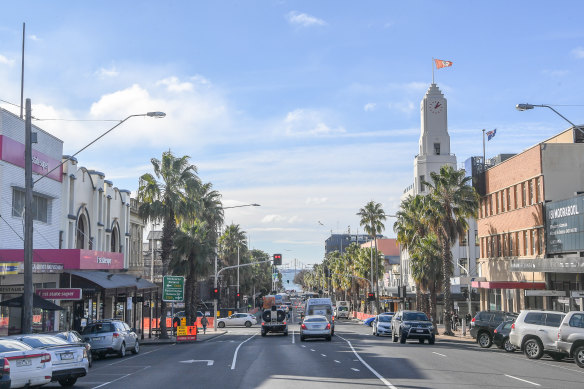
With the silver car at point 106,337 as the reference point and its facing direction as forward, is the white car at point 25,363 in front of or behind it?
behind

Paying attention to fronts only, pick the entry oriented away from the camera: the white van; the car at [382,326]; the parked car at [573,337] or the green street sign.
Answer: the white van

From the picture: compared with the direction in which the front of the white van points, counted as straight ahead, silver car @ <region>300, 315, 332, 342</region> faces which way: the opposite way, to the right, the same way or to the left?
the same way

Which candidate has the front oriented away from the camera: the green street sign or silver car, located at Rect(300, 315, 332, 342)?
the silver car

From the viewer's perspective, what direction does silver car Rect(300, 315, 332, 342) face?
away from the camera

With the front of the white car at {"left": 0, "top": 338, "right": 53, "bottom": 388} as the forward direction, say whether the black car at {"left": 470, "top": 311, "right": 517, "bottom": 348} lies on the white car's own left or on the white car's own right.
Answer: on the white car's own right

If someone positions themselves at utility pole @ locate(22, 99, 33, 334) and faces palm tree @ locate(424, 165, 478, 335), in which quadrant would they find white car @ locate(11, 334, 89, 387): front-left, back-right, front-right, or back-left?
back-right

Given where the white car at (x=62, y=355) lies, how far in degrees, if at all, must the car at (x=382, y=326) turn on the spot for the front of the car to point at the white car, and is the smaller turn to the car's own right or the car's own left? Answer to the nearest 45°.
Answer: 0° — it already faces it

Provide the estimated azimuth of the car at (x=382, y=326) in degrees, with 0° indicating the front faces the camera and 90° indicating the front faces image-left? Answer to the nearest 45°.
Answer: approximately 0°

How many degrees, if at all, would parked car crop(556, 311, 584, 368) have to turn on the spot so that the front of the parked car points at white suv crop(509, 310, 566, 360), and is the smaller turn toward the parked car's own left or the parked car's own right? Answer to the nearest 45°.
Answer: approximately 180°
